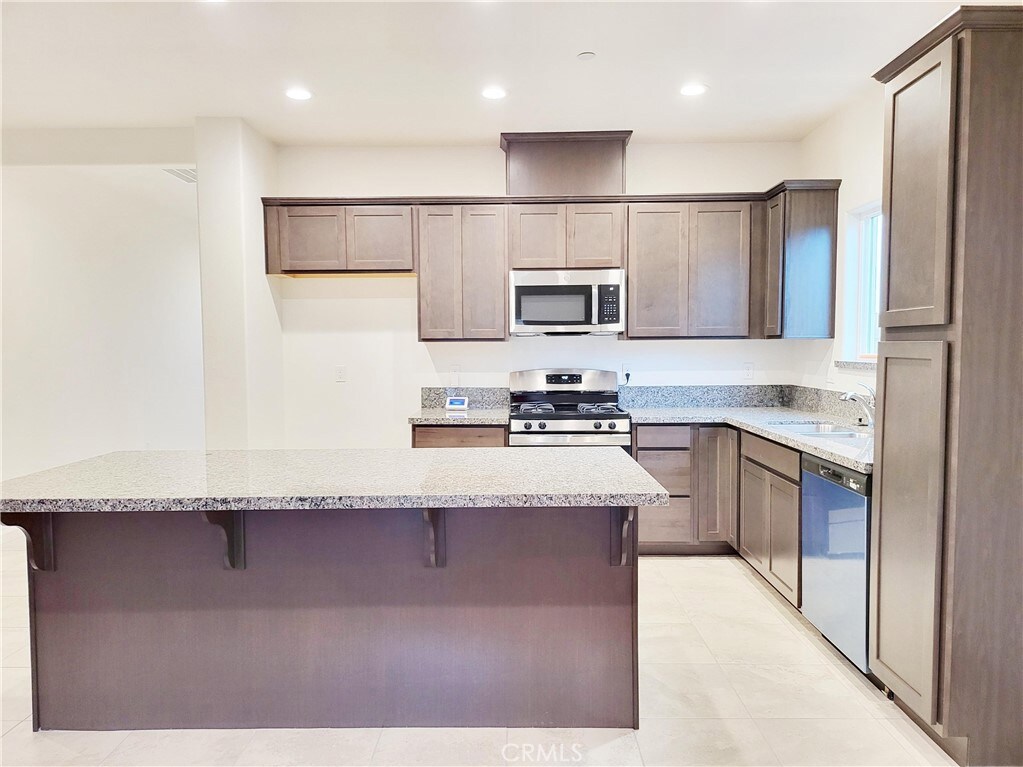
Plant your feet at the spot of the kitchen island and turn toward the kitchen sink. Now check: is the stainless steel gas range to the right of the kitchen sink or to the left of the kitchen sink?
left

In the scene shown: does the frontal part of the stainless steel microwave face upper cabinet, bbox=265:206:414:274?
no

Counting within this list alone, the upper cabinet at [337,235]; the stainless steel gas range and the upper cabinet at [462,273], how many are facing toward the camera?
3

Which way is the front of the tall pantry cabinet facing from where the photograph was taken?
facing the viewer and to the left of the viewer

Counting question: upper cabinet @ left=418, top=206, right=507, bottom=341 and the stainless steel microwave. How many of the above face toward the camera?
2

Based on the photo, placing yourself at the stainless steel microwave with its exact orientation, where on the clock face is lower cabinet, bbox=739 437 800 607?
The lower cabinet is roughly at 10 o'clock from the stainless steel microwave.

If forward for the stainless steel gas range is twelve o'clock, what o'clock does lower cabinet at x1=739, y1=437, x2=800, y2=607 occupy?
The lower cabinet is roughly at 10 o'clock from the stainless steel gas range.

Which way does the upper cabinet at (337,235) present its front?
toward the camera

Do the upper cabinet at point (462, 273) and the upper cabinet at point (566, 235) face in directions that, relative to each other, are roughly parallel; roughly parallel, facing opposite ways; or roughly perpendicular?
roughly parallel

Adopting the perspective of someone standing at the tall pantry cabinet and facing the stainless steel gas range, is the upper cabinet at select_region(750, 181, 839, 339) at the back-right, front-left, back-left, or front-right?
front-right

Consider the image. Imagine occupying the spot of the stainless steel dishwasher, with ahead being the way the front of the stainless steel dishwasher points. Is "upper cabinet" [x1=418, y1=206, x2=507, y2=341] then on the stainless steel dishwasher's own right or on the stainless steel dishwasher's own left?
on the stainless steel dishwasher's own right

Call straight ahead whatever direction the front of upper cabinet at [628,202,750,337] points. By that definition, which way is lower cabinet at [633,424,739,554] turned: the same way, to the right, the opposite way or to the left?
the same way

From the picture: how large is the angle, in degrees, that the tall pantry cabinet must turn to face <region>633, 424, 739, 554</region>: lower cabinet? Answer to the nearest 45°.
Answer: approximately 90° to its right

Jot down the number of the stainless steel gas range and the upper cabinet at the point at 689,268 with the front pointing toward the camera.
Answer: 2

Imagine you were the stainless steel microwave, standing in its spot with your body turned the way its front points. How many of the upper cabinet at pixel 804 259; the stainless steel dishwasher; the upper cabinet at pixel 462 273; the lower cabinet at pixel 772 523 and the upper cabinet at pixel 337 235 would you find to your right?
2

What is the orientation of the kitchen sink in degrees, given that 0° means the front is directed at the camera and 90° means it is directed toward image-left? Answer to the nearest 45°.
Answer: approximately 45°

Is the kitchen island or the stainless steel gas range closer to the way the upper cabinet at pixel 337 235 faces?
the kitchen island

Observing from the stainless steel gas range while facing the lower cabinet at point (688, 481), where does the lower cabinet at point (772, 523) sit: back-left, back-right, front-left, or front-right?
front-right

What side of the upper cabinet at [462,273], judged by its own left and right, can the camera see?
front

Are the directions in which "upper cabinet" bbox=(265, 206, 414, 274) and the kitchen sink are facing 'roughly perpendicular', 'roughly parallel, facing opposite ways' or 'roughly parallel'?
roughly perpendicular

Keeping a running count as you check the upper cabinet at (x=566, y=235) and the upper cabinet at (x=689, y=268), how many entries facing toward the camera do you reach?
2

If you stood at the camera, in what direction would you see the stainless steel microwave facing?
facing the viewer
